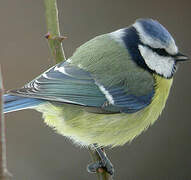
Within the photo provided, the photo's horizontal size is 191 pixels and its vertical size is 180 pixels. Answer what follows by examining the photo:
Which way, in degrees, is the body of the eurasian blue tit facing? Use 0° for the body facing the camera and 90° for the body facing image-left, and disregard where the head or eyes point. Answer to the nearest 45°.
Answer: approximately 270°
